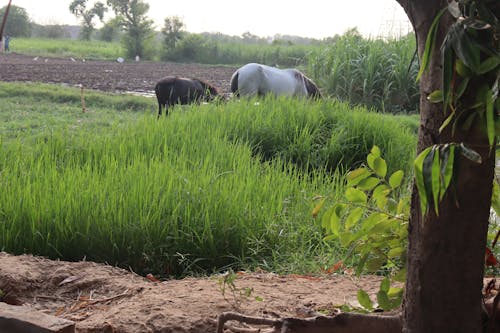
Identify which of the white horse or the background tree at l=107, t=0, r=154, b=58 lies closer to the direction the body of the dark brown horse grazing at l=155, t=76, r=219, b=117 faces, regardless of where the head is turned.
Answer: the white horse

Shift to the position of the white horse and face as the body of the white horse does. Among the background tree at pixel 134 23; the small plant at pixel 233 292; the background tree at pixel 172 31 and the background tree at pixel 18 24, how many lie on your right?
1

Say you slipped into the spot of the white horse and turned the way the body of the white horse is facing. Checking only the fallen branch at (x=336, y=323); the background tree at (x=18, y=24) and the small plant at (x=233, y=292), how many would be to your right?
2

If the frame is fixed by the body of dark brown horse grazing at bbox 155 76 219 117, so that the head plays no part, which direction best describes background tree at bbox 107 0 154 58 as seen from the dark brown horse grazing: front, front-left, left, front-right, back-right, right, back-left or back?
left

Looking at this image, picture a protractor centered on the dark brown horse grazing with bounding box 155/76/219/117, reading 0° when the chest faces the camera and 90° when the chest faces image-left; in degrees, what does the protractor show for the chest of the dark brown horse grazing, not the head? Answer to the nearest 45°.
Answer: approximately 270°

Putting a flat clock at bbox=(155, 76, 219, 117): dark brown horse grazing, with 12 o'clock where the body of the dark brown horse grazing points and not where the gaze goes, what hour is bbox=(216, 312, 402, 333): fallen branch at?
The fallen branch is roughly at 3 o'clock from the dark brown horse grazing.

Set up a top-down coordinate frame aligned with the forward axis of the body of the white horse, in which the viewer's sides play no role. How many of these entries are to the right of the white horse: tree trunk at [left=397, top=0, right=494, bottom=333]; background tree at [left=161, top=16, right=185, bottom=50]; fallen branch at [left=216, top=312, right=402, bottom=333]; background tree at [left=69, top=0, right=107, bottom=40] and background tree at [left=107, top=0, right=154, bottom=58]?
2

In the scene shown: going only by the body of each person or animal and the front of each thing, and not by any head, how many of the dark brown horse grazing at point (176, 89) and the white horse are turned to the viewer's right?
2

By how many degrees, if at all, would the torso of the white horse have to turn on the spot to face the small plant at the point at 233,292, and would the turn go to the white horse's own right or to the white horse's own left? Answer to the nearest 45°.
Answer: approximately 90° to the white horse's own right

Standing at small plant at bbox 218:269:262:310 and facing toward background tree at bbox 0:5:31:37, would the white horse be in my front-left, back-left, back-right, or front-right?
front-right

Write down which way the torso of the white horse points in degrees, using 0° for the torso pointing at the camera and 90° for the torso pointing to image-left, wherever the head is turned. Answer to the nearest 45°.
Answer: approximately 270°

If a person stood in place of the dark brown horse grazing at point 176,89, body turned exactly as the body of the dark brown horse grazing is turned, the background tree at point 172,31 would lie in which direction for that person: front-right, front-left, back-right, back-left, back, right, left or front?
left

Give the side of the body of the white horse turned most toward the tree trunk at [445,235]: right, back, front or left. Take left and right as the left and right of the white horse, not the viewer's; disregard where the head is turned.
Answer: right

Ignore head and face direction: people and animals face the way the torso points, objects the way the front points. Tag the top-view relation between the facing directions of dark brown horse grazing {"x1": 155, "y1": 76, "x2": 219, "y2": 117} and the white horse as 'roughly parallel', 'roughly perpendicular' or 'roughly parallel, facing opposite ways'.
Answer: roughly parallel

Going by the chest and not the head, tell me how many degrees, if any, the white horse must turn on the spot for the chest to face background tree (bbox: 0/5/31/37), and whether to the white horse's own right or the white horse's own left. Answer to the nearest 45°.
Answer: approximately 135° to the white horse's own left

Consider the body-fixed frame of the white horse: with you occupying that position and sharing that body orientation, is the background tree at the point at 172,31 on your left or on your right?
on your left
